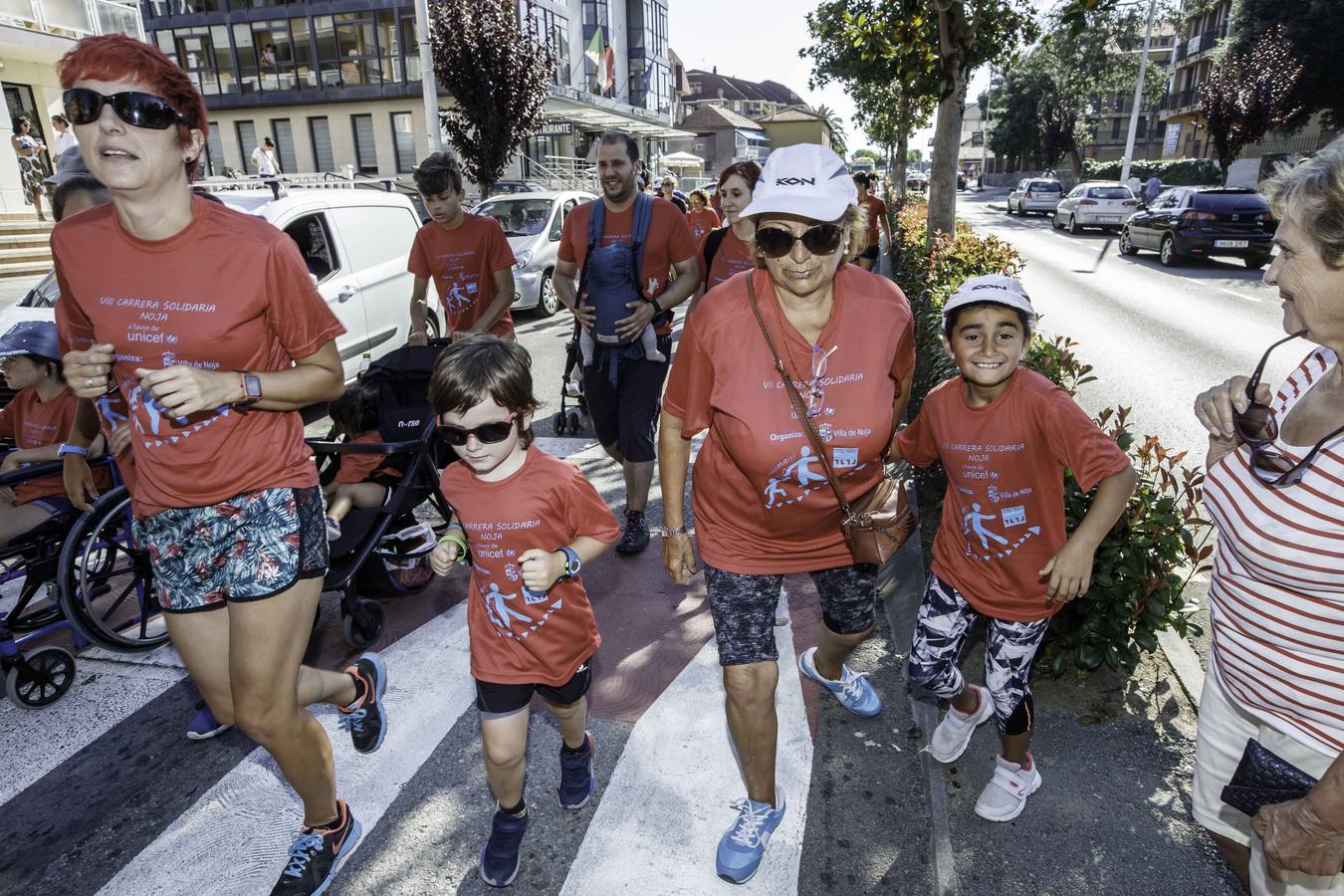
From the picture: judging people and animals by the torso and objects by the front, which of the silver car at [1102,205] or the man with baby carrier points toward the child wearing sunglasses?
the man with baby carrier

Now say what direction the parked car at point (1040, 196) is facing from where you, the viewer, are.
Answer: facing away from the viewer and to the left of the viewer

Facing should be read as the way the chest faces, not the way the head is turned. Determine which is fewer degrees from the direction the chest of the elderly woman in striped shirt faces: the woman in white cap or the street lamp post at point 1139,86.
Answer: the woman in white cap

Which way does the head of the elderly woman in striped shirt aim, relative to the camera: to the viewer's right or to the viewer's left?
to the viewer's left

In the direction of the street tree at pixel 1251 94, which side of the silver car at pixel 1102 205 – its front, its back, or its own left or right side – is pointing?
right

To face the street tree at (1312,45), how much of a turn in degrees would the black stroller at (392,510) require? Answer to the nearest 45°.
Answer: approximately 180°

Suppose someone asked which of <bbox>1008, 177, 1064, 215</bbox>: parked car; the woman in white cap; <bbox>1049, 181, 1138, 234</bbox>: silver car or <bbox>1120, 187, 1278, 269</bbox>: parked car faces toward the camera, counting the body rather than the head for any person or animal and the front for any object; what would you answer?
the woman in white cap

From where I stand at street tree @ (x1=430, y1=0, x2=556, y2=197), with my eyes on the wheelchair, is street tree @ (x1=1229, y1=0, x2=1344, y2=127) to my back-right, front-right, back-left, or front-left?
back-left

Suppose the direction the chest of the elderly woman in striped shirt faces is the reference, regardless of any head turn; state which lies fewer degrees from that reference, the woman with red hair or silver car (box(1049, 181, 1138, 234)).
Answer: the woman with red hair

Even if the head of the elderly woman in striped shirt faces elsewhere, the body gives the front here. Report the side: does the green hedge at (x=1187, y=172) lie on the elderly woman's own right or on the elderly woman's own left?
on the elderly woman's own right
